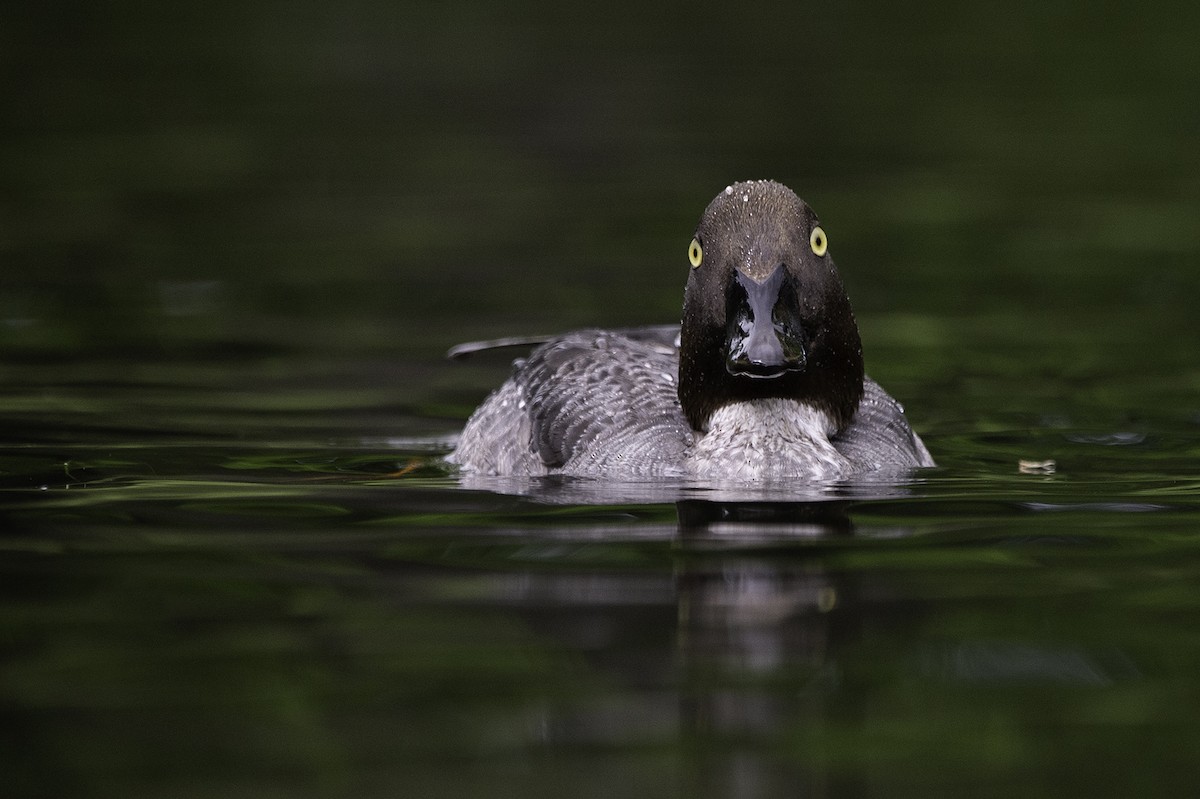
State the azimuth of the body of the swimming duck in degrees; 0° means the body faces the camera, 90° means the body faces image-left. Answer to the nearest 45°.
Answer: approximately 315°

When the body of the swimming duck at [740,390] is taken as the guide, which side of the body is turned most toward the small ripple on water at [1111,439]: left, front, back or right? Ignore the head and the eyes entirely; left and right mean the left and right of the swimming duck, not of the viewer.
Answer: left
